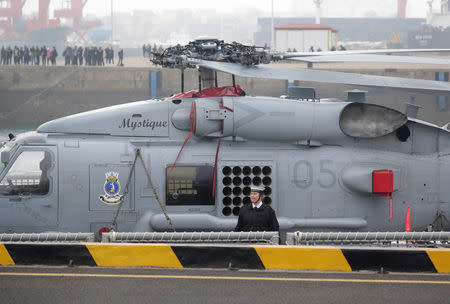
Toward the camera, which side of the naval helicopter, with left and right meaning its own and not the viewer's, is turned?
left

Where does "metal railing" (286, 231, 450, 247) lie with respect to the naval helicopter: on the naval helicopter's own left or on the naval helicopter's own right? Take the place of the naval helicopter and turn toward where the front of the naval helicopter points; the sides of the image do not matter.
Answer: on the naval helicopter's own left

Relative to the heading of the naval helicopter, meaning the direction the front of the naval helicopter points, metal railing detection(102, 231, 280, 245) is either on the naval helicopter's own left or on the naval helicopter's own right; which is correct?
on the naval helicopter's own left

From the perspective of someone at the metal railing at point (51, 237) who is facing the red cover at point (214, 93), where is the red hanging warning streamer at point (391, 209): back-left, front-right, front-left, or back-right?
front-right

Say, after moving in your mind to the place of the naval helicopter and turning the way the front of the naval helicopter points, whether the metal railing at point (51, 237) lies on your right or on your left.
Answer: on your left

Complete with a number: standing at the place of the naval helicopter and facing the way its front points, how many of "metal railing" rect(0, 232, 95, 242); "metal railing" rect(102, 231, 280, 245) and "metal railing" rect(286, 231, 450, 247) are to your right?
0

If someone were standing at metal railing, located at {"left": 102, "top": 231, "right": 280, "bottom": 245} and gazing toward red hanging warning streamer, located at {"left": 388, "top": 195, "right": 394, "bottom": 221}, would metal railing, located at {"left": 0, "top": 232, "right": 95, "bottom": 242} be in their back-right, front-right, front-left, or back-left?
back-left

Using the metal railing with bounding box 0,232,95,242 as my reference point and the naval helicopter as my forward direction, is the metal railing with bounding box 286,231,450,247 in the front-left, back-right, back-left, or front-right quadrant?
front-right
